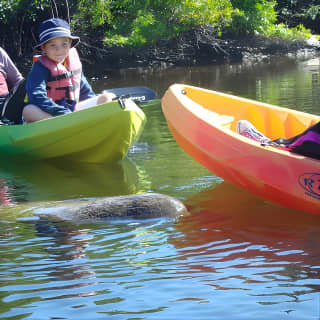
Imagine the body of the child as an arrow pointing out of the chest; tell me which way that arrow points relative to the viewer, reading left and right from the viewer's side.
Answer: facing the viewer and to the right of the viewer

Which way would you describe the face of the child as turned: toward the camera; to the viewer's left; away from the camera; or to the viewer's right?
toward the camera

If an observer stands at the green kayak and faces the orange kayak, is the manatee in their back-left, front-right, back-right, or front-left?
front-right

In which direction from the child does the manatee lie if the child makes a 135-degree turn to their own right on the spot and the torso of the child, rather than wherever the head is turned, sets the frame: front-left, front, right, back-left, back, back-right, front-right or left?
left

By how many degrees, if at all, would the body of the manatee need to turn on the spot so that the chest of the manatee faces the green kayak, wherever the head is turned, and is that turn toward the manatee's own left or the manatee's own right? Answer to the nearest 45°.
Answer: approximately 90° to the manatee's own left

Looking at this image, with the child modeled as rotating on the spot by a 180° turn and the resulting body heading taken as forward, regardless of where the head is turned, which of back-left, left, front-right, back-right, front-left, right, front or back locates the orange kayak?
back

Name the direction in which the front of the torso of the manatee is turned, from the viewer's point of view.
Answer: to the viewer's right
